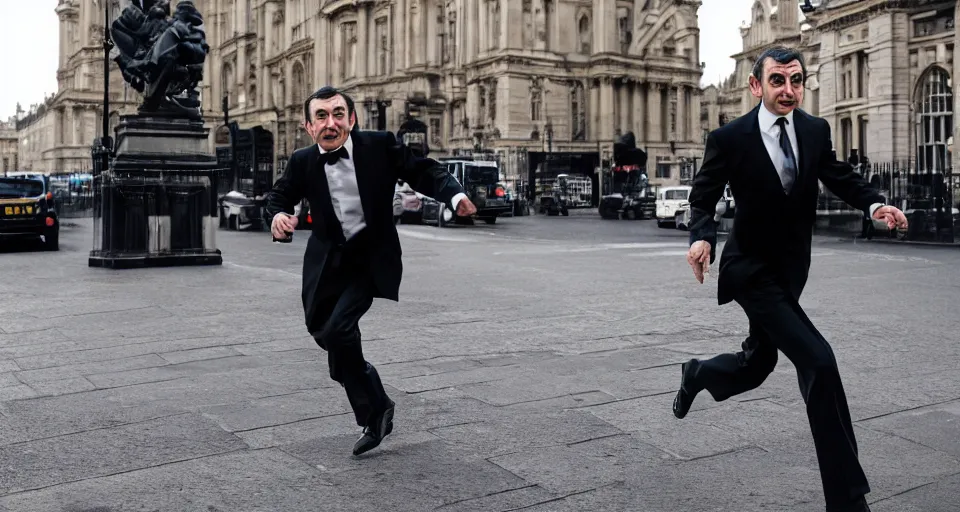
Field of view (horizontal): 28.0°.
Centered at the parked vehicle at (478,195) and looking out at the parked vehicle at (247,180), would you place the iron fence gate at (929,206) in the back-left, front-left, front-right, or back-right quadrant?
back-left

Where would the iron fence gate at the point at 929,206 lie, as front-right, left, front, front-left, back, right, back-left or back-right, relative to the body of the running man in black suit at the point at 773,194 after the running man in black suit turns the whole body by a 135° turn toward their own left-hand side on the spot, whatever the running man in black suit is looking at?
front

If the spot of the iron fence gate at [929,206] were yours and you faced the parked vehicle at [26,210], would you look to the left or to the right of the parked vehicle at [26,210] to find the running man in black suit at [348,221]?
left

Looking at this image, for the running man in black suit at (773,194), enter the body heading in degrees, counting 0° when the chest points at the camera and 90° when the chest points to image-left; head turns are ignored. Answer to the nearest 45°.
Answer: approximately 315°

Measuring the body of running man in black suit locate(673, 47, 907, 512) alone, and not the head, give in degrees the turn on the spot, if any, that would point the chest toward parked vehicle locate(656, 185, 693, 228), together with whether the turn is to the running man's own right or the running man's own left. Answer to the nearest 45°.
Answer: approximately 135° to the running man's own left

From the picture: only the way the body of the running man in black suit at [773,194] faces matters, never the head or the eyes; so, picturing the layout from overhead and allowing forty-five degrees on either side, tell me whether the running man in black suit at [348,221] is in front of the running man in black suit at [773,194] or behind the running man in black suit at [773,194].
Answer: behind

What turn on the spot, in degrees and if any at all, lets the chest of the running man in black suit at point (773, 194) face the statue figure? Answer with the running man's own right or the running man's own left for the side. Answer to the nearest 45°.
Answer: approximately 180°

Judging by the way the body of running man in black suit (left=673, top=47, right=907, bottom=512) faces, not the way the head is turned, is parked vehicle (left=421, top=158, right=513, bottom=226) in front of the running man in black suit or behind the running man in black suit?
behind
